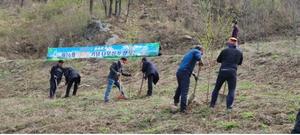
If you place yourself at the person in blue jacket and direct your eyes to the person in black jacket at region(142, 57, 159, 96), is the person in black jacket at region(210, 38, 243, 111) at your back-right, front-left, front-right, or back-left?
back-right

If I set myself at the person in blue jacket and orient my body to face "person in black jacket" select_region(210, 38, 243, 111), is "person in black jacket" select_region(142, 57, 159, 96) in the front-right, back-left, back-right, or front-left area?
back-left

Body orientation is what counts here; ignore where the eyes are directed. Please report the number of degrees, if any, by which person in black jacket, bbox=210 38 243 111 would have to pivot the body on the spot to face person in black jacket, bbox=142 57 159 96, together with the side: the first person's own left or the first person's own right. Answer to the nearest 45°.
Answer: approximately 45° to the first person's own left

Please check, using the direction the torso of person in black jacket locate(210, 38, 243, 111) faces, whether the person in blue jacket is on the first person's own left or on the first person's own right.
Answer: on the first person's own left
